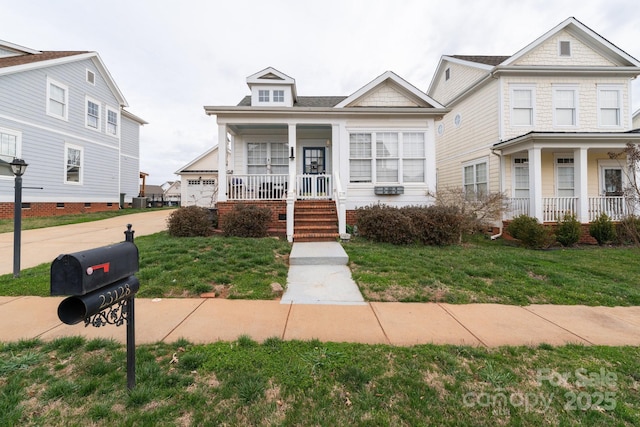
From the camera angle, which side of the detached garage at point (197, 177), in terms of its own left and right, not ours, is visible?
front

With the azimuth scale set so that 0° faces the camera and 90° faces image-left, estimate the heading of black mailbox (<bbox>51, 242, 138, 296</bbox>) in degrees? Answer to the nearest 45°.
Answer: approximately 45°

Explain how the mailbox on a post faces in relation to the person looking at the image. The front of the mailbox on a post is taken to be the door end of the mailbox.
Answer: facing the viewer and to the left of the viewer

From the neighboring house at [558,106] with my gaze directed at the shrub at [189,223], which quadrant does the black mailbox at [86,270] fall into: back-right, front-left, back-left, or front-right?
front-left

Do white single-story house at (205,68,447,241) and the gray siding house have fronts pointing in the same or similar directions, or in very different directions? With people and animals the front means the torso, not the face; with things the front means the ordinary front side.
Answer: same or similar directions

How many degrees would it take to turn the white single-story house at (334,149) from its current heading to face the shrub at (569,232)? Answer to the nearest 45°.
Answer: approximately 90° to its left

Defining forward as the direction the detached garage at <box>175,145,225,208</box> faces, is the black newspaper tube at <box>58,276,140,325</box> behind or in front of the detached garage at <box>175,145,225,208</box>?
in front

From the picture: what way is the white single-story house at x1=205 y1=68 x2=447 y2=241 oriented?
toward the camera

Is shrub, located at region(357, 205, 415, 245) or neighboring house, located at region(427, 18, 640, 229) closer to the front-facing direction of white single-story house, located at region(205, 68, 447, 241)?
the shrub

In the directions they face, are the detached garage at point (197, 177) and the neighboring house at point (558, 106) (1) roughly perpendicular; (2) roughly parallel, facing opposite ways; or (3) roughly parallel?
roughly parallel
